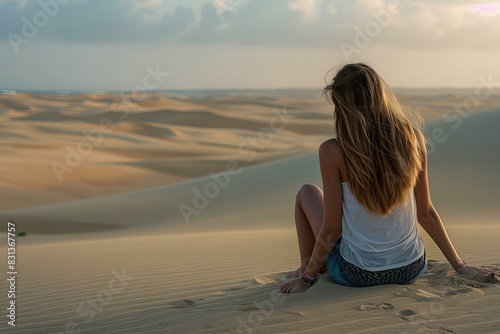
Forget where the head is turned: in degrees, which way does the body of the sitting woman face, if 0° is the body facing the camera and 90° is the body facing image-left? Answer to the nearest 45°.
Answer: approximately 135°
